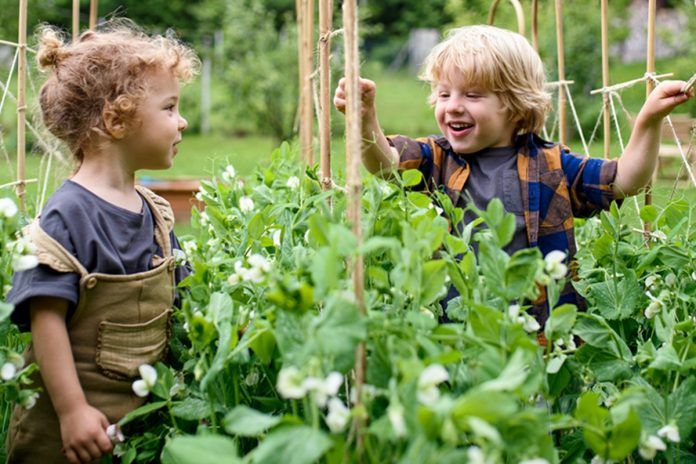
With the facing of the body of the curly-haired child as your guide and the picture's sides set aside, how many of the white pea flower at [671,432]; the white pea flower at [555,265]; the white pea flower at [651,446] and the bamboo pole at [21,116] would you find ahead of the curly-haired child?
3

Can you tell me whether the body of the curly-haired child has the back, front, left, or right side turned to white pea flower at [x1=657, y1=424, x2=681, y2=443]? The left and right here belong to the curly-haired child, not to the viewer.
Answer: front

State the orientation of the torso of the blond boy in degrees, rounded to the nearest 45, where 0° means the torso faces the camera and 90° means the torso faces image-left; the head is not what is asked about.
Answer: approximately 45°

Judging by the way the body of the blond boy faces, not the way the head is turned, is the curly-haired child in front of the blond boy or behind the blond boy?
in front

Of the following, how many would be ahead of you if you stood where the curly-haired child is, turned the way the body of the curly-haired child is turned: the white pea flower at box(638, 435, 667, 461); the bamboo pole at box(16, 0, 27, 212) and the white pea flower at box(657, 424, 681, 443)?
2

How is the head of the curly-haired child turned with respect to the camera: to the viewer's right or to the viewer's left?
to the viewer's right

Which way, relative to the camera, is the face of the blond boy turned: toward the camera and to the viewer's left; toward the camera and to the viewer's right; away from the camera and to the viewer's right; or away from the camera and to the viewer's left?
toward the camera and to the viewer's left

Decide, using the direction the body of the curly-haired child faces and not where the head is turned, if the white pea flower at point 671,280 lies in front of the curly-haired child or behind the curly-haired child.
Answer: in front

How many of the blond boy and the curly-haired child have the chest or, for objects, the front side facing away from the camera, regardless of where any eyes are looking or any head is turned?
0
